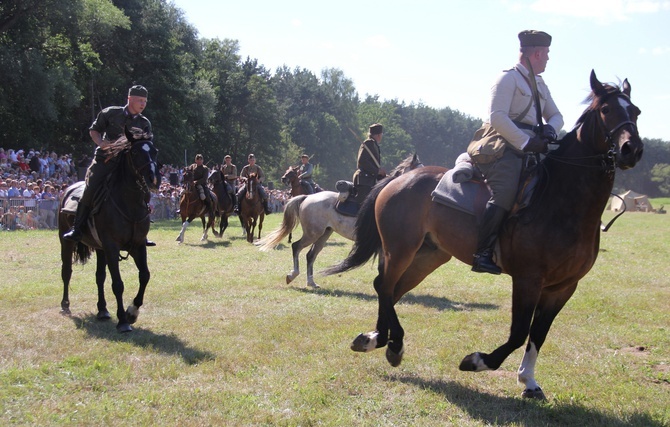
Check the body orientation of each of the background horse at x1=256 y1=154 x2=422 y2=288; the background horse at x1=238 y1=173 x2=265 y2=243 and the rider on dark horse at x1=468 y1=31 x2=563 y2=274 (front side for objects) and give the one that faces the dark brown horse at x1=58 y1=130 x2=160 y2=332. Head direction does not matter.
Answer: the background horse at x1=238 y1=173 x2=265 y2=243

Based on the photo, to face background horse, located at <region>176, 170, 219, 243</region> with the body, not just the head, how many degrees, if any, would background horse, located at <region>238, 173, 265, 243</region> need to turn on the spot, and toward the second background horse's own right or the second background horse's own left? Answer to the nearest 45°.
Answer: approximately 90° to the second background horse's own right

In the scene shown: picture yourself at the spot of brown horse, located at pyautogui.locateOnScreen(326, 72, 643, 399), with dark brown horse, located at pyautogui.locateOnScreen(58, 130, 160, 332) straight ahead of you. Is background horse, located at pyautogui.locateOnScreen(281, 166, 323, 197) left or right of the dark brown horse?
right

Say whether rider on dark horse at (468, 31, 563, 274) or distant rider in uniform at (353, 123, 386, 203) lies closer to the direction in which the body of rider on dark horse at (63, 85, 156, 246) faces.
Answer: the rider on dark horse

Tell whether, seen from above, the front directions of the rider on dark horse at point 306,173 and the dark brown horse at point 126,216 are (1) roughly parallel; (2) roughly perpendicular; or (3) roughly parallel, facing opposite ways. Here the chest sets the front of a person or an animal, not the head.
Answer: roughly perpendicular

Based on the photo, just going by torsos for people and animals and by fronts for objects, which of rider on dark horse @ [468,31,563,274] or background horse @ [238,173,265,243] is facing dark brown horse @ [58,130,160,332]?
the background horse

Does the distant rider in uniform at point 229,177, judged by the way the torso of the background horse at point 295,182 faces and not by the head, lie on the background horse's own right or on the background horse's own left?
on the background horse's own right

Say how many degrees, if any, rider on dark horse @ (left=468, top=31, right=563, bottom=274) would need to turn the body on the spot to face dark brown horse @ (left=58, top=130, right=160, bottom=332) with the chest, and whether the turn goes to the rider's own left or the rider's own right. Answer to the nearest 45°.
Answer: approximately 180°

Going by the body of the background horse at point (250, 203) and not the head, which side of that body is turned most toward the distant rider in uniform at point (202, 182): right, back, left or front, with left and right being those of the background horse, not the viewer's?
right

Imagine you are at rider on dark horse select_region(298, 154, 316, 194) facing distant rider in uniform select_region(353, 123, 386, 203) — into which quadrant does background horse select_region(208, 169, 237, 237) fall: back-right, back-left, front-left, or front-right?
back-right

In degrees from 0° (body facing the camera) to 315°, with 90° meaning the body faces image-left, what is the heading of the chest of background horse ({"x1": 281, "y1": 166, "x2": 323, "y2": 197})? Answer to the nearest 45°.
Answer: approximately 45°

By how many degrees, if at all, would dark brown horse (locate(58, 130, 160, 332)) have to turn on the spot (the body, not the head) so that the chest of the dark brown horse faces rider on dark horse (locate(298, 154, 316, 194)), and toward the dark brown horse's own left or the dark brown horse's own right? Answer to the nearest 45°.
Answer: approximately 90° to the dark brown horse's own left

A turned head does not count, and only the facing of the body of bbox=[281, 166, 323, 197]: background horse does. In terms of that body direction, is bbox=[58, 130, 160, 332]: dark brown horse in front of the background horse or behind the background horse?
in front

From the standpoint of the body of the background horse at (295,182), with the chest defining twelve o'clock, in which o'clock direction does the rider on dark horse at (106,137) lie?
The rider on dark horse is roughly at 11 o'clock from the background horse.
